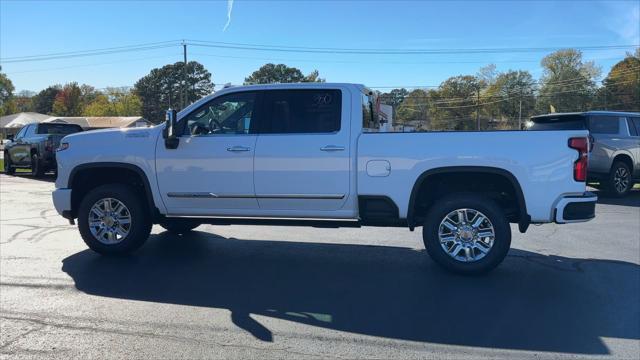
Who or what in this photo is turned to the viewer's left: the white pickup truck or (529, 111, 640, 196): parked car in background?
the white pickup truck

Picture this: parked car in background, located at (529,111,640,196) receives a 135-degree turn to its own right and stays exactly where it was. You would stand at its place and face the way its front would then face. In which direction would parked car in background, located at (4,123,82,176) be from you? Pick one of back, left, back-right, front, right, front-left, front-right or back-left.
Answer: right

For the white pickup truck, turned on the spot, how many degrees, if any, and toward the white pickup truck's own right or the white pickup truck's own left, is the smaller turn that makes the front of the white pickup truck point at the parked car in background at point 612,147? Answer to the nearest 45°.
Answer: approximately 135° to the white pickup truck's own right

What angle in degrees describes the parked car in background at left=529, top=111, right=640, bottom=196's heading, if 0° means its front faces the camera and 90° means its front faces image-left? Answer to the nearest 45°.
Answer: approximately 225°

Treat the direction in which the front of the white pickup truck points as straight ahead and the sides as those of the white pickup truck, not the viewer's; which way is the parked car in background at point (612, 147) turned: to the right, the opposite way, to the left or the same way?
the opposite way

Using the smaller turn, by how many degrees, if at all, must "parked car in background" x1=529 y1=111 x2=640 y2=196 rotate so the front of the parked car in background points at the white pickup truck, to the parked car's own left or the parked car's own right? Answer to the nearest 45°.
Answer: approximately 135° to the parked car's own right

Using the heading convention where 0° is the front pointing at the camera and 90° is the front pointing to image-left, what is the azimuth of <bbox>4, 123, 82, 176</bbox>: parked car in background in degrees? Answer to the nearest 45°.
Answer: approximately 135°

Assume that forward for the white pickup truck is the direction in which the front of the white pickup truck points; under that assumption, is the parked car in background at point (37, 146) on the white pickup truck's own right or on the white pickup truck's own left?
on the white pickup truck's own right

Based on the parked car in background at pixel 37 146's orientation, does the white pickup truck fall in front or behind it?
behind

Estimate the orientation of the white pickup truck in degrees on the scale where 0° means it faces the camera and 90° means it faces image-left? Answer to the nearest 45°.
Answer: approximately 90°

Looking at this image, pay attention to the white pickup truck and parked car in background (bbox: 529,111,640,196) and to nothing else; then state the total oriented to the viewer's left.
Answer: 1
